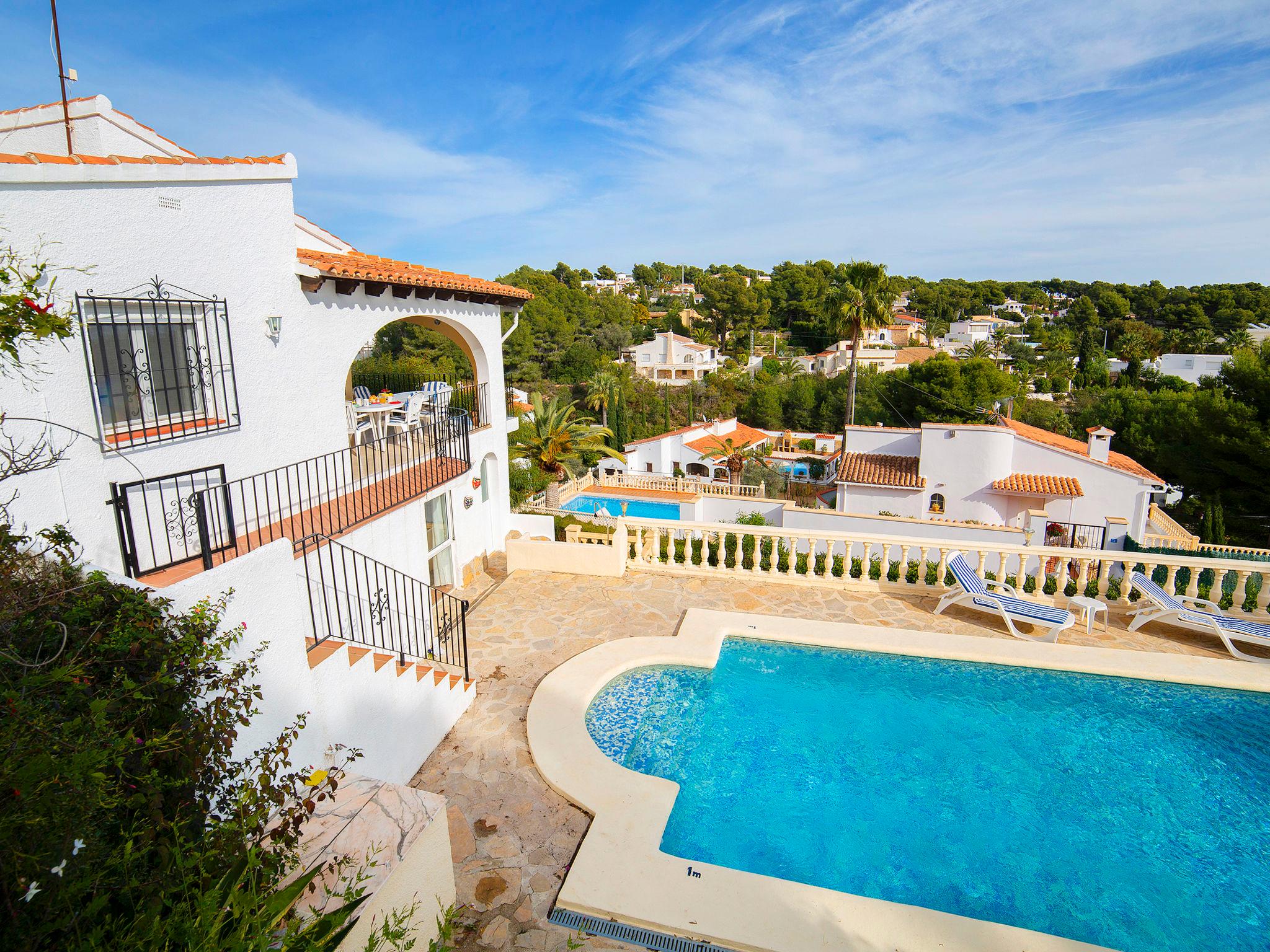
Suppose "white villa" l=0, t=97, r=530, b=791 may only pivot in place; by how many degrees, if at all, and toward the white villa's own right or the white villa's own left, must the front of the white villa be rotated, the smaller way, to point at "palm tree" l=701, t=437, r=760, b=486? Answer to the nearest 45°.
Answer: approximately 90° to the white villa's own left

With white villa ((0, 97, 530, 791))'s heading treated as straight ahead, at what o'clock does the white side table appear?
The white side table is roughly at 11 o'clock from the white villa.

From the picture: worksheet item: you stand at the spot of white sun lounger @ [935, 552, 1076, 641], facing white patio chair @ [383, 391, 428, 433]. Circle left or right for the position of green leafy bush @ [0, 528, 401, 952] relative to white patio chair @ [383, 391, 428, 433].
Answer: left

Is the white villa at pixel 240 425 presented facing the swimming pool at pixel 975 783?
yes

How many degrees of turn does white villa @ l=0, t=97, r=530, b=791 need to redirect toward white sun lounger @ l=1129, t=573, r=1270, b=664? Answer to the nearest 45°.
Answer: approximately 45° to its left

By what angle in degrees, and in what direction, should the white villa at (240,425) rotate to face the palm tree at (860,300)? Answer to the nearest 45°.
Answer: approximately 90° to its left

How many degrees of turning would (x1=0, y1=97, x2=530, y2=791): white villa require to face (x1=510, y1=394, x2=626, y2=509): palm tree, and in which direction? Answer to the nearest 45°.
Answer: approximately 90° to its left

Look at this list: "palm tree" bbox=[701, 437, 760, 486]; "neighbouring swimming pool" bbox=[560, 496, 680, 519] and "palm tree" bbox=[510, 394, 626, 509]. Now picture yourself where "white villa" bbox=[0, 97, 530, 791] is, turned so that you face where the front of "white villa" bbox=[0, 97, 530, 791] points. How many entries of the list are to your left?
3

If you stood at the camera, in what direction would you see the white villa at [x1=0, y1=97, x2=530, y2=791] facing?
facing the viewer and to the right of the viewer
